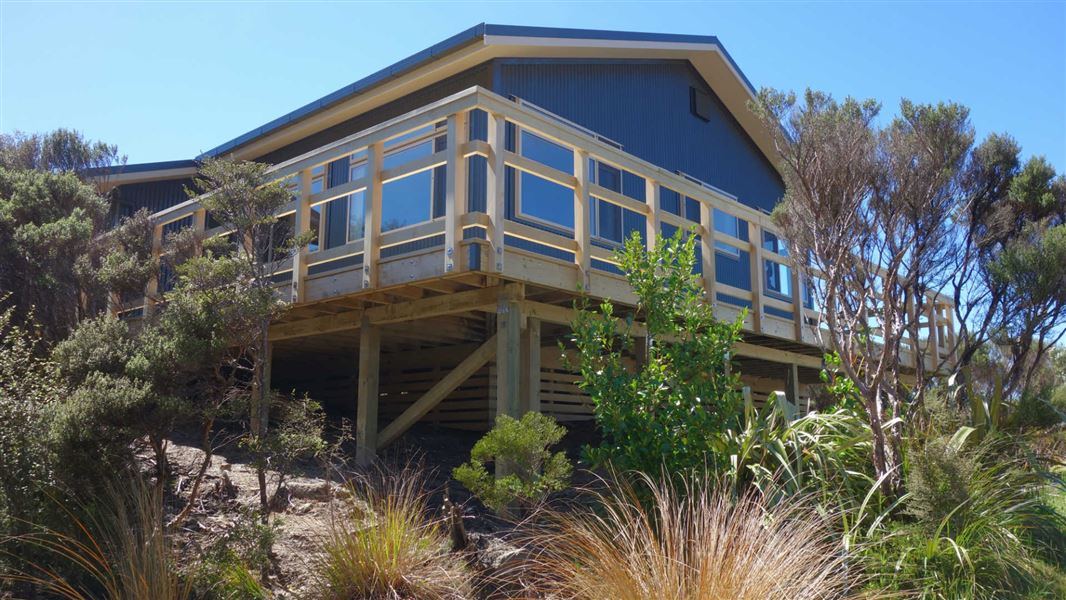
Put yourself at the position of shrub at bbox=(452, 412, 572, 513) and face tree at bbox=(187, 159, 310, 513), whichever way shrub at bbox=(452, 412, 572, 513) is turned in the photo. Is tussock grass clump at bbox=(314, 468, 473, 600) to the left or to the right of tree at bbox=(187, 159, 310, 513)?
left

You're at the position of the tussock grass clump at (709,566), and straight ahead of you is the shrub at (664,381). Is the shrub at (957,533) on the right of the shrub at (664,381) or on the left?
right

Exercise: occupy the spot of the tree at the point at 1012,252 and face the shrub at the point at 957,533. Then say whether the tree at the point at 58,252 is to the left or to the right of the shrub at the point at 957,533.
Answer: right
